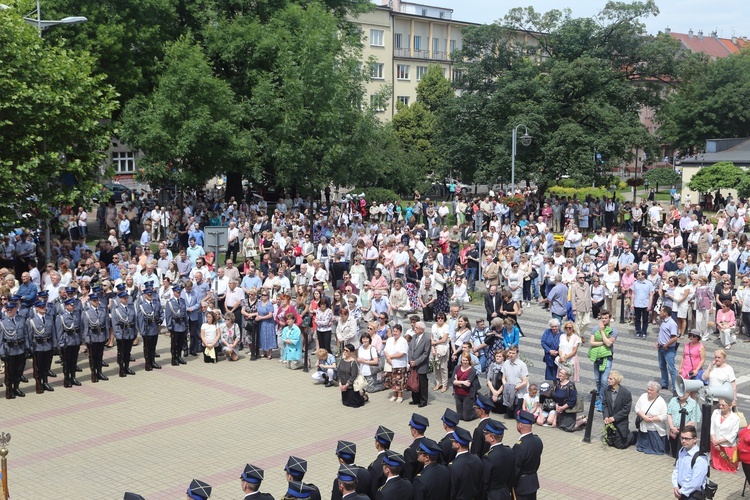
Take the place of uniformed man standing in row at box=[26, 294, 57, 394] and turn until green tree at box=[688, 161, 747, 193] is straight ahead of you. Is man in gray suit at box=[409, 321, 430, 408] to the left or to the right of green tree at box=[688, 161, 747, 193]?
right

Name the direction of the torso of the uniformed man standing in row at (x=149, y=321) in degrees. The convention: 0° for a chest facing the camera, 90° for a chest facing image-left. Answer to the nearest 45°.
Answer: approximately 315°

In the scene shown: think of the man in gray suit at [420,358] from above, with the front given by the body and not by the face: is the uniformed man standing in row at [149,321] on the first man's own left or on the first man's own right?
on the first man's own right

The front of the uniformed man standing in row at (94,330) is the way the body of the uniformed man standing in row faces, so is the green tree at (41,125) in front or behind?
behind

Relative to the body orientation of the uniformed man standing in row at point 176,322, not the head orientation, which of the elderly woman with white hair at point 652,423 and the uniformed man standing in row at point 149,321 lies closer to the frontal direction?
the elderly woman with white hair

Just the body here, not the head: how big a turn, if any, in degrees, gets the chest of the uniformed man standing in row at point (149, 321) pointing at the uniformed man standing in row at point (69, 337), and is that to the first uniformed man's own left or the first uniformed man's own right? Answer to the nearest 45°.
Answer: approximately 90° to the first uniformed man's own right
